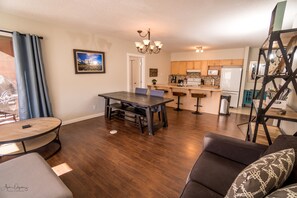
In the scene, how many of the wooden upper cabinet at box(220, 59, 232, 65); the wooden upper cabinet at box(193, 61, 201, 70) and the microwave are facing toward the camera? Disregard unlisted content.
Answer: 3

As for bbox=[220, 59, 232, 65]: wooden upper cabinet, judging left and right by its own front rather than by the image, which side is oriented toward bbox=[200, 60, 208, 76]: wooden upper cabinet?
right

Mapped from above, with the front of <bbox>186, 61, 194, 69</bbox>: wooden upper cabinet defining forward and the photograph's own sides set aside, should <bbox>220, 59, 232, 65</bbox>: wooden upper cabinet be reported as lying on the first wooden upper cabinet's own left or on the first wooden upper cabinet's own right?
on the first wooden upper cabinet's own left

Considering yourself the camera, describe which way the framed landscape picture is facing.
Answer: facing the viewer and to the right of the viewer

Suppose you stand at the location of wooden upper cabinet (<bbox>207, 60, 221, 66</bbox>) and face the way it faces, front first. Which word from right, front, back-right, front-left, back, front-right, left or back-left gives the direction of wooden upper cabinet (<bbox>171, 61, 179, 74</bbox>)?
right

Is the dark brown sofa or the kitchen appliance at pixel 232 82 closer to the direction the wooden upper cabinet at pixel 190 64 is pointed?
the dark brown sofa

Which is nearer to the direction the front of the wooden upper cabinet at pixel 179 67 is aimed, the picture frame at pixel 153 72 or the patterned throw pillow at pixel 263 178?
the patterned throw pillow

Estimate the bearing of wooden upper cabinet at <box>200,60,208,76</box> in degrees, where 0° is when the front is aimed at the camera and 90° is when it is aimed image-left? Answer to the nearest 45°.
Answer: approximately 0°

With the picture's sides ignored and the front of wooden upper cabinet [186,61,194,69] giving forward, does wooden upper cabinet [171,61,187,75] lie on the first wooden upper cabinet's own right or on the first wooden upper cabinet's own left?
on the first wooden upper cabinet's own right

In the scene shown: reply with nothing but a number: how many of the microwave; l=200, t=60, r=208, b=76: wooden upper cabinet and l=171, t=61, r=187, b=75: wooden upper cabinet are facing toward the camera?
3

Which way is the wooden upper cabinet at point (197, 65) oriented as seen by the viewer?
toward the camera

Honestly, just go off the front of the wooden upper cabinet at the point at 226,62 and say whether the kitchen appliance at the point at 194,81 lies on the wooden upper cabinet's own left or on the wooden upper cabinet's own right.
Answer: on the wooden upper cabinet's own right

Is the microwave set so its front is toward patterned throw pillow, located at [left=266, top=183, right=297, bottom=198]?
yes

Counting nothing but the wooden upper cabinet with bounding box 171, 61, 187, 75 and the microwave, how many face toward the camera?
2
